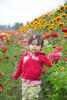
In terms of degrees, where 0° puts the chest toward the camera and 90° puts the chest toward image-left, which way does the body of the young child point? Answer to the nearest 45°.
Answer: approximately 0°
